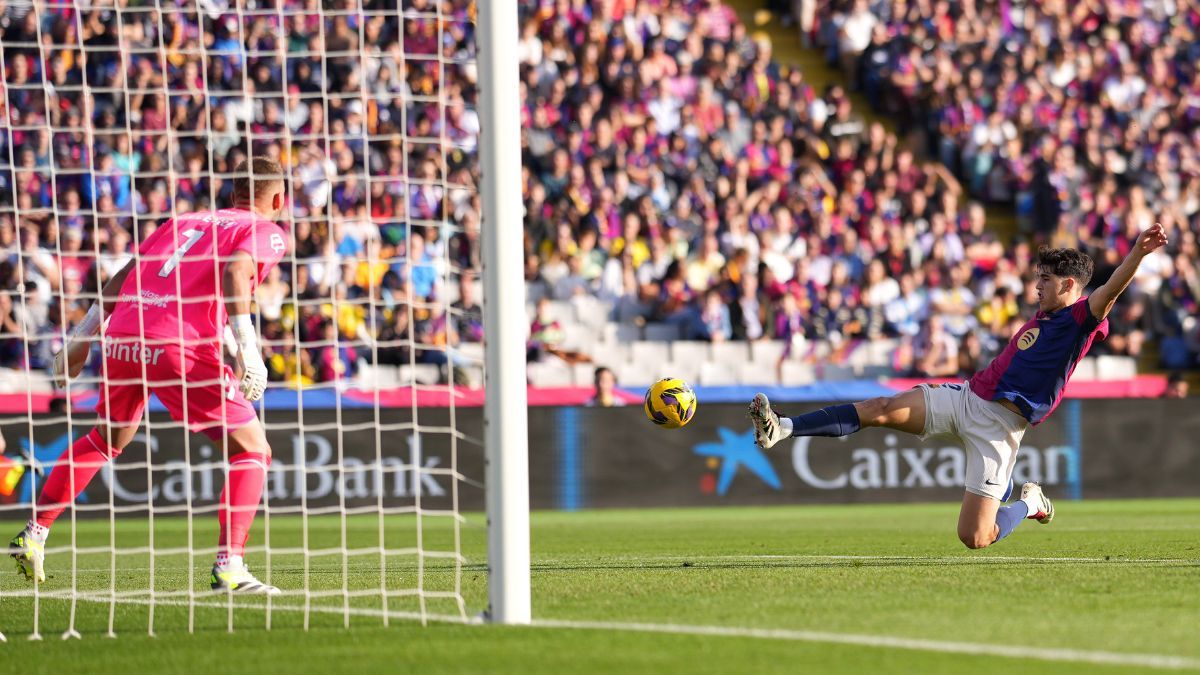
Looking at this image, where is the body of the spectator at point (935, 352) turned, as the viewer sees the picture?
toward the camera

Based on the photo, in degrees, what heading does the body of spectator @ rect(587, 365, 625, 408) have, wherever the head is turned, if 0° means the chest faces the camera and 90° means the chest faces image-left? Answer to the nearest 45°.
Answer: approximately 0°

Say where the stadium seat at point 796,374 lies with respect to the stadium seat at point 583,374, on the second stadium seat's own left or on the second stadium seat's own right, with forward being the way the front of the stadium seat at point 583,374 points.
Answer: on the second stadium seat's own left

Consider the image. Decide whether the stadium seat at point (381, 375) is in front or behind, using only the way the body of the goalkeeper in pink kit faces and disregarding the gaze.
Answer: in front

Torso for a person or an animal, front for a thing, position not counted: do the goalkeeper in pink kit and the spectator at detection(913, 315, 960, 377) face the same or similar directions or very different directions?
very different directions

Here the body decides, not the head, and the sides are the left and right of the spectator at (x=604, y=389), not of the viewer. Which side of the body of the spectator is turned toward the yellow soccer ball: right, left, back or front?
front

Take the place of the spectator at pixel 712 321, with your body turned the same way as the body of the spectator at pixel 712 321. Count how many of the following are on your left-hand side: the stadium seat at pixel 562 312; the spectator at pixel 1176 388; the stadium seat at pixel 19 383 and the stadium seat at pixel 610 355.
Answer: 1

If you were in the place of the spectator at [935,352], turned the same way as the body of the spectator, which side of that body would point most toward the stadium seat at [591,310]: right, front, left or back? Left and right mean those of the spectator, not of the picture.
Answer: right

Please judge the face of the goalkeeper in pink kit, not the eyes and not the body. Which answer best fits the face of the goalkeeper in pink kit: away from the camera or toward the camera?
away from the camera

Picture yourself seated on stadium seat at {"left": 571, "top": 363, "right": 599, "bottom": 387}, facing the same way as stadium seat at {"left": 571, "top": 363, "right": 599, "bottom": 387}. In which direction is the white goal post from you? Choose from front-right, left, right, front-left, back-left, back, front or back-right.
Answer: front

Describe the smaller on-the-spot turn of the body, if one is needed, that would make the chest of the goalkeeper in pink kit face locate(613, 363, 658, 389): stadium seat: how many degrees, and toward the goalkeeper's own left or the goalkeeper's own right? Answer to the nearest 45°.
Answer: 0° — they already face it

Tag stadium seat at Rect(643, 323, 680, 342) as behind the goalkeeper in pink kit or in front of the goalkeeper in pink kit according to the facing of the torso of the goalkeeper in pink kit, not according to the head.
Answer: in front

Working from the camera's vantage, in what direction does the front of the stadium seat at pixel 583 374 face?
facing the viewer

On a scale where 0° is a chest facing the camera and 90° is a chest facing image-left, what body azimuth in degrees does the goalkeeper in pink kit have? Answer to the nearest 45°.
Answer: approximately 225°
